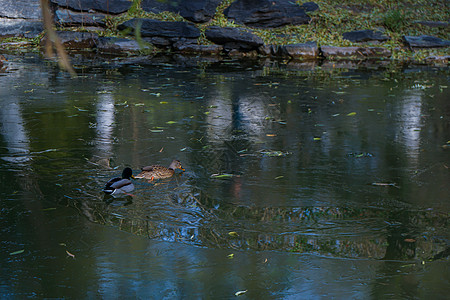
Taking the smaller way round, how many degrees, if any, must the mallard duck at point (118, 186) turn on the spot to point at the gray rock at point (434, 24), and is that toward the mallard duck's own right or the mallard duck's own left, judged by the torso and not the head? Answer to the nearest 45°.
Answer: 0° — it already faces it

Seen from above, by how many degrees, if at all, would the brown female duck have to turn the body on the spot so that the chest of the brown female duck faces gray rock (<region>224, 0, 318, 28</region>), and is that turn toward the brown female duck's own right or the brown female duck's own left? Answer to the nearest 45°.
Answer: approximately 90° to the brown female duck's own left

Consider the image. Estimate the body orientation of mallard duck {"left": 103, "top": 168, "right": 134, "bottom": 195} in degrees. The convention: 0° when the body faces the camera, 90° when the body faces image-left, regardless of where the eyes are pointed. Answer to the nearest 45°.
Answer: approximately 225°

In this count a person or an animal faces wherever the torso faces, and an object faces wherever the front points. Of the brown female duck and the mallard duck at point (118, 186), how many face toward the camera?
0

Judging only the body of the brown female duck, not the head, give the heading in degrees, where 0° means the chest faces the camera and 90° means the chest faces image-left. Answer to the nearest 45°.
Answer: approximately 270°

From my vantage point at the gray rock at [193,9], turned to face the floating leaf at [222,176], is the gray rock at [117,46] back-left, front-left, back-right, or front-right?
front-right

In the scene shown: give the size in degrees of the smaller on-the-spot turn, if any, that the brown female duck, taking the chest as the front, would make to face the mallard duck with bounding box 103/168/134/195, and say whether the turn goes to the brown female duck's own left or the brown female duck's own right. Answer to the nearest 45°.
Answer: approximately 135° to the brown female duck's own right

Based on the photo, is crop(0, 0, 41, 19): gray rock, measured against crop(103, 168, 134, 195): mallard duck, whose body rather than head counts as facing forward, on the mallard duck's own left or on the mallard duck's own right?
on the mallard duck's own left

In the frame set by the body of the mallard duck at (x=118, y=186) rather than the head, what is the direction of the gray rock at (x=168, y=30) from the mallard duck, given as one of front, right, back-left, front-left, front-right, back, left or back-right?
front-left

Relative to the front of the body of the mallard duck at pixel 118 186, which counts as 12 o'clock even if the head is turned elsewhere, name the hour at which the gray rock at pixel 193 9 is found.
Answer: The gray rock is roughly at 11 o'clock from the mallard duck.

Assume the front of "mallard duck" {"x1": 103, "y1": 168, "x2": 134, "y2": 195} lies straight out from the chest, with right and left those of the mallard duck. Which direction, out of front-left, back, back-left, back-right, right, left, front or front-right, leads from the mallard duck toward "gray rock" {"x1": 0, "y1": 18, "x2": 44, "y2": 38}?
front-left

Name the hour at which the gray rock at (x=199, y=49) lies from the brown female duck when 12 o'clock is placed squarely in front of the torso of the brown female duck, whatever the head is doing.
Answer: The gray rock is roughly at 9 o'clock from the brown female duck.

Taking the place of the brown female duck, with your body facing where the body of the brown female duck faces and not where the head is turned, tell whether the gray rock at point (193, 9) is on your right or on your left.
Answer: on your left
